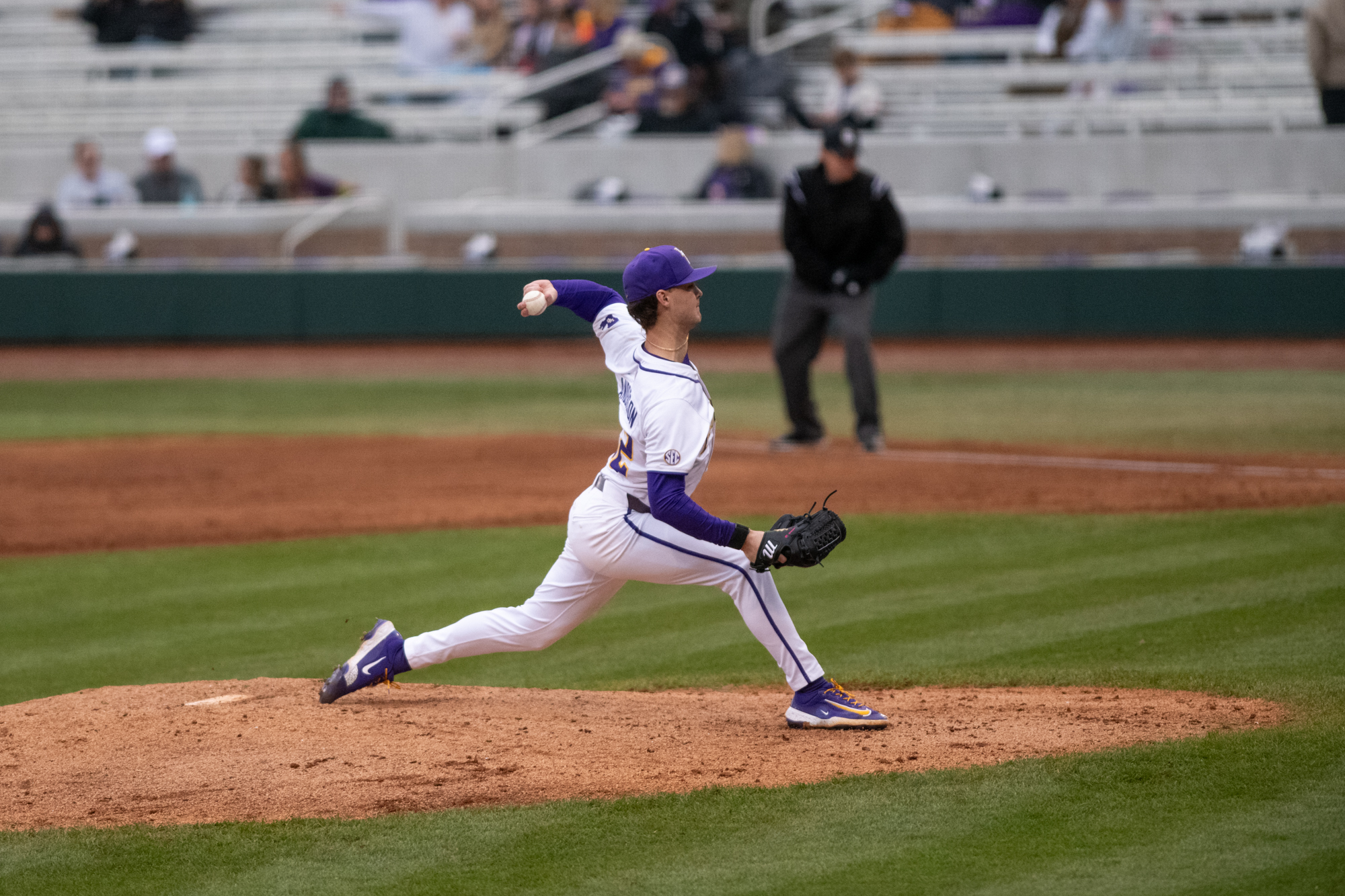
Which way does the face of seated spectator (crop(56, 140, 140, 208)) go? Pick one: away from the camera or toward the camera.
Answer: toward the camera

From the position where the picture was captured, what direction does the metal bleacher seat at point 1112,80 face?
facing the viewer

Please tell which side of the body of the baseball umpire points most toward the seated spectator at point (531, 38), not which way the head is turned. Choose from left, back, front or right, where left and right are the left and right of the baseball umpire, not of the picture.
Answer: back

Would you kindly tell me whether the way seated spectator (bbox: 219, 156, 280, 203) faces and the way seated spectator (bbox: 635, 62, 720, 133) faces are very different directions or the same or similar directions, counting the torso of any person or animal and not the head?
same or similar directions

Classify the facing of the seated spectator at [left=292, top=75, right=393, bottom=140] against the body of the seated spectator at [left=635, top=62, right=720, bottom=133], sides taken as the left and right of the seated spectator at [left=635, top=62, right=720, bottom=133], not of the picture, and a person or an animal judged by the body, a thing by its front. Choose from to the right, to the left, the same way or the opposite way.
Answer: the same way

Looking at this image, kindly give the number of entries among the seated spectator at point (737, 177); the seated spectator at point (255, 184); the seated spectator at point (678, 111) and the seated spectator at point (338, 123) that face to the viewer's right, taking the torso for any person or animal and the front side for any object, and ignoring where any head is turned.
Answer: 0

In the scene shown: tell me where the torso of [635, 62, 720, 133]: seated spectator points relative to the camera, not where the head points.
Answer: toward the camera

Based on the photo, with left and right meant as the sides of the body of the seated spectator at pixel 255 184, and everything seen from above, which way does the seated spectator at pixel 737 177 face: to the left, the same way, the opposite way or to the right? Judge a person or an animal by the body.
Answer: the same way

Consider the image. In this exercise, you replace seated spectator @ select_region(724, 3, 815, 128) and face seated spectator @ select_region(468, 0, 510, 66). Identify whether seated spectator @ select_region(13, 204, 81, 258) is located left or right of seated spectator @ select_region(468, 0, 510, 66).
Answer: left

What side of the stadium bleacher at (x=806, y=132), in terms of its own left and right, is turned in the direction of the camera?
front

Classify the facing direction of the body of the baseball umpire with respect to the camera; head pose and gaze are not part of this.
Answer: toward the camera

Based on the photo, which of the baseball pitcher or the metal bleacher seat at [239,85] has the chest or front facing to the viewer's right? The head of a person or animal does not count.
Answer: the baseball pitcher

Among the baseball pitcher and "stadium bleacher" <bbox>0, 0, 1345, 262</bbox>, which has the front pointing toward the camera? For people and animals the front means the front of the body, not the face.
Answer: the stadium bleacher

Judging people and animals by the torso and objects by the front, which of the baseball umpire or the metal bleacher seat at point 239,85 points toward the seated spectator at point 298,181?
the metal bleacher seat

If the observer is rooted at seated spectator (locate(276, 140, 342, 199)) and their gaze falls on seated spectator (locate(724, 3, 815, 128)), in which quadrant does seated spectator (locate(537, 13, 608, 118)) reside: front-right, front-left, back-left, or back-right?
front-left

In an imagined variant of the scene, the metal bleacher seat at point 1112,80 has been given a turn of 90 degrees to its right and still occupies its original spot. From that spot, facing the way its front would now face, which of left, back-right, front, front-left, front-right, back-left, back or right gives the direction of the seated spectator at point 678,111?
front

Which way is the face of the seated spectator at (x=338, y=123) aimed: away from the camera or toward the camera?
toward the camera
